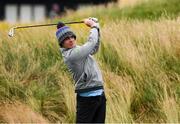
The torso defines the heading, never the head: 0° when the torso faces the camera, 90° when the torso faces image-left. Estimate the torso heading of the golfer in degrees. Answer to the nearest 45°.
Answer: approximately 315°
